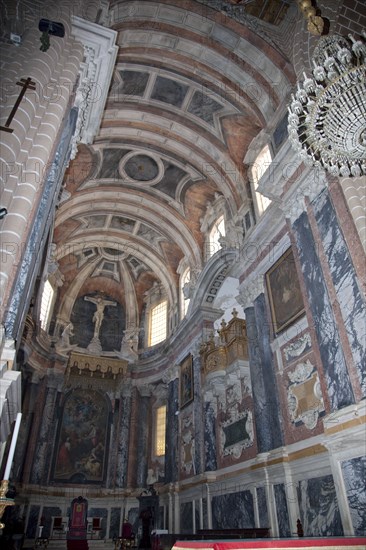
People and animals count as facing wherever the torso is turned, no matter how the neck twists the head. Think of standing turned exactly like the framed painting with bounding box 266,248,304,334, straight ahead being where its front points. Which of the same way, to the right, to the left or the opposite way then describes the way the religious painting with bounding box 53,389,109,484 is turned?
to the left

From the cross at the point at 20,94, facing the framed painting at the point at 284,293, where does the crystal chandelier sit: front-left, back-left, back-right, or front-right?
front-right

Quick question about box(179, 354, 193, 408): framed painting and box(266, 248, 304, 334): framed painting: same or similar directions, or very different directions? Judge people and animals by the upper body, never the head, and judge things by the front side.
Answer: same or similar directions

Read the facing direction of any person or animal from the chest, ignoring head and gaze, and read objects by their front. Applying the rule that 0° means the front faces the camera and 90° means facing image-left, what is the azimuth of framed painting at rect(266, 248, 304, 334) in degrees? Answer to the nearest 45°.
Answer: approximately 45°

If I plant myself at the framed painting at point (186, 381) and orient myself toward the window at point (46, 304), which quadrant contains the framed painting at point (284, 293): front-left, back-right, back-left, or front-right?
back-left

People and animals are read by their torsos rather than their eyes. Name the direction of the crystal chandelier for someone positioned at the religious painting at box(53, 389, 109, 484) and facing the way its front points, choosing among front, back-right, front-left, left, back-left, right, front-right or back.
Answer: front

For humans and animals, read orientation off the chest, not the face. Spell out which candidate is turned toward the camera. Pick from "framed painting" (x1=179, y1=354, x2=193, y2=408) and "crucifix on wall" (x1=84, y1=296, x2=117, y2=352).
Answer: the crucifix on wall

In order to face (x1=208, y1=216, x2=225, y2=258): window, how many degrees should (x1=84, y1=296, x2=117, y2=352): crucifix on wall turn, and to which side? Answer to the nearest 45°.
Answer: approximately 45° to its left

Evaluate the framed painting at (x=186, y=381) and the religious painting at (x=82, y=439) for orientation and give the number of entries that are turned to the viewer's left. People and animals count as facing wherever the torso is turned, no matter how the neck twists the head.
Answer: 1

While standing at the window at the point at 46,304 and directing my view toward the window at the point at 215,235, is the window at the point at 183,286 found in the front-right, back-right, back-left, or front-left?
front-left

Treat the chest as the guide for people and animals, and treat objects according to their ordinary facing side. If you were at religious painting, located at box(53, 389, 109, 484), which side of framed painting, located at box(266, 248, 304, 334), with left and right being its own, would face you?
right

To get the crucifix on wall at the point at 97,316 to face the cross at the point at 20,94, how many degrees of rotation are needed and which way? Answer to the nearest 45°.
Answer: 0° — it already faces it

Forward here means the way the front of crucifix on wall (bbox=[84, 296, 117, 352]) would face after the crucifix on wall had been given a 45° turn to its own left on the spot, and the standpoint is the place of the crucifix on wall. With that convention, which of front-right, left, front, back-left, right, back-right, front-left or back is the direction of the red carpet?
front-right

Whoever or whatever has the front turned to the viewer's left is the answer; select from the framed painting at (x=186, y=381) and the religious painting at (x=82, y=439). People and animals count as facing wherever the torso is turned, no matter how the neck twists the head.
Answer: the framed painting

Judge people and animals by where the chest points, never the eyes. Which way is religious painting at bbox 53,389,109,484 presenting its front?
toward the camera

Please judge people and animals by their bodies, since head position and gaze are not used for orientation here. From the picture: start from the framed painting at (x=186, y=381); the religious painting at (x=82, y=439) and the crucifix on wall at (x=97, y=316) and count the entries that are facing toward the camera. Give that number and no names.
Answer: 2

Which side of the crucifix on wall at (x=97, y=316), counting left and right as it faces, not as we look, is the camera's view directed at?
front

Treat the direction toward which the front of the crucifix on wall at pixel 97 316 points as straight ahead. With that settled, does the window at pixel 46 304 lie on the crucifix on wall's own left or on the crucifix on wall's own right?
on the crucifix on wall's own right
